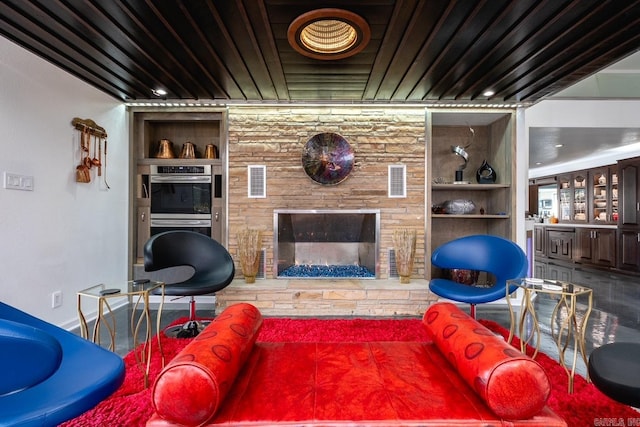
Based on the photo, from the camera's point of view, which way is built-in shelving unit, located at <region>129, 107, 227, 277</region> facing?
toward the camera

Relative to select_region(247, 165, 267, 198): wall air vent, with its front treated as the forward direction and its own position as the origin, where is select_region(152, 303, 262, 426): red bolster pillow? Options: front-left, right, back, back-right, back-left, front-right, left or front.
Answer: front

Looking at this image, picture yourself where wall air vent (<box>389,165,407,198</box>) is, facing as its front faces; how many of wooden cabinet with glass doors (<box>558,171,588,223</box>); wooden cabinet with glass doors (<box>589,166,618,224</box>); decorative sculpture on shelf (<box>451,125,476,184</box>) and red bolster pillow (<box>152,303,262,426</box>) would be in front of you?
1

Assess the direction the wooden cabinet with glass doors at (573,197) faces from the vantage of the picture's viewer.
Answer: facing the viewer and to the left of the viewer

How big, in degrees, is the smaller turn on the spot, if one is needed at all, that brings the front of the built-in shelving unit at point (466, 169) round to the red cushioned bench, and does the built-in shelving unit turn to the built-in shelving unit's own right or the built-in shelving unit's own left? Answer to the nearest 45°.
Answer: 0° — it already faces it

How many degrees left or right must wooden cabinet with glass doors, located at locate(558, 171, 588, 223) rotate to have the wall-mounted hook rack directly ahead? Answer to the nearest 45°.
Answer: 0° — it already faces it

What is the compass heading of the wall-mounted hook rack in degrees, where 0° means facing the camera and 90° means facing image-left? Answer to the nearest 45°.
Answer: approximately 315°

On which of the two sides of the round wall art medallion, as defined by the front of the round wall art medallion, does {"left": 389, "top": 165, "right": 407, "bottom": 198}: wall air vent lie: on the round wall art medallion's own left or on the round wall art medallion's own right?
on the round wall art medallion's own left

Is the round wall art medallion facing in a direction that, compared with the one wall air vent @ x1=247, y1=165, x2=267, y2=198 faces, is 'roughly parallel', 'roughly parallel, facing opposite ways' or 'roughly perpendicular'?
roughly parallel

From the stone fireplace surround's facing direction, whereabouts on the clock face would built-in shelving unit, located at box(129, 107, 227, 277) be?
The built-in shelving unit is roughly at 3 o'clock from the stone fireplace surround.

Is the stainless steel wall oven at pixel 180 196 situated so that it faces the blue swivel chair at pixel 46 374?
yes

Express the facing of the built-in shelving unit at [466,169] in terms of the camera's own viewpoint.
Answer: facing the viewer

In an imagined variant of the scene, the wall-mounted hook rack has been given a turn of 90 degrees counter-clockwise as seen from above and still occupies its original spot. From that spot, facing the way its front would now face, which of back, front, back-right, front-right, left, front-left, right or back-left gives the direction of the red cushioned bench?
back-right

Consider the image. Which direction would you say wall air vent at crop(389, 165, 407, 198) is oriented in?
toward the camera
